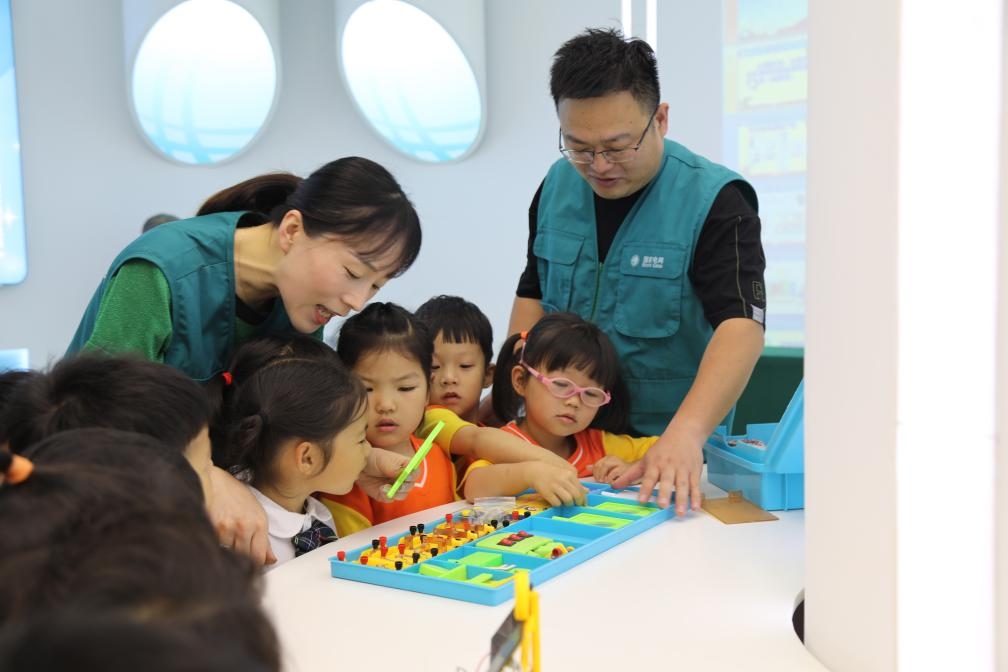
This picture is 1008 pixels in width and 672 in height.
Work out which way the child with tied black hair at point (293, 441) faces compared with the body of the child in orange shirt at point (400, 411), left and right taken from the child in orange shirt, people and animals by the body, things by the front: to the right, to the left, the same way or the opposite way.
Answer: to the left

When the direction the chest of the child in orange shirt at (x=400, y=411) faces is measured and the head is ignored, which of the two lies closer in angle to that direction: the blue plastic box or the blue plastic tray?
the blue plastic tray

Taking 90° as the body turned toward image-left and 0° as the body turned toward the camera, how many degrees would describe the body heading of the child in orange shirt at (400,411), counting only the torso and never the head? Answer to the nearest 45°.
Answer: approximately 0°

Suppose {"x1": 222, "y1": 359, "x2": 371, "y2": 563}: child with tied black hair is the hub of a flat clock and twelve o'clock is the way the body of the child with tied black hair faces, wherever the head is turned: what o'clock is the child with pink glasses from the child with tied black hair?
The child with pink glasses is roughly at 11 o'clock from the child with tied black hair.

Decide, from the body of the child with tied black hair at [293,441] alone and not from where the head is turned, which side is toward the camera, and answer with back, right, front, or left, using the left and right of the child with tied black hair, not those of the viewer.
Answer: right

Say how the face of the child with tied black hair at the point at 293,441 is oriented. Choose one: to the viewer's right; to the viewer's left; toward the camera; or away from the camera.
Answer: to the viewer's right

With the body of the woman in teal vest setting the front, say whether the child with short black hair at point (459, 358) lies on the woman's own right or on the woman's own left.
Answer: on the woman's own left

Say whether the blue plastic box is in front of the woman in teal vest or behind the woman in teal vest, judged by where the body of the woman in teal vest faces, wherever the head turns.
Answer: in front

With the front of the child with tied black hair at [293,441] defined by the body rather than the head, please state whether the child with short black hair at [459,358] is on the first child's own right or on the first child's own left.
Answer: on the first child's own left

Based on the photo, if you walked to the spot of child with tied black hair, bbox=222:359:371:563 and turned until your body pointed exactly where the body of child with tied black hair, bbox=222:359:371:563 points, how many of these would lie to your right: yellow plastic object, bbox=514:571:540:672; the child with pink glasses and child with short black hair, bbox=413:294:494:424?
1
